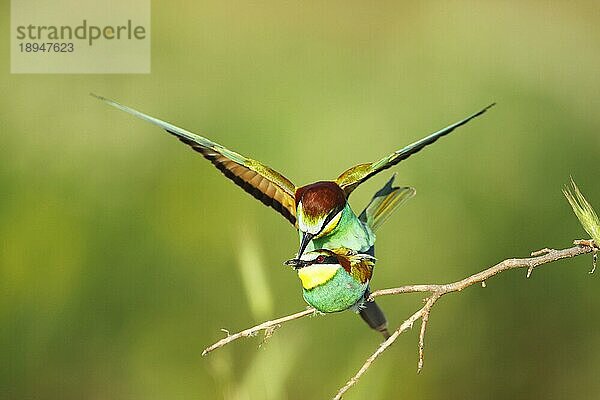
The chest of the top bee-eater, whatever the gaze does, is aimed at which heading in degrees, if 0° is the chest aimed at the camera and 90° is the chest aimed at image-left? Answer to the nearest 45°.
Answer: approximately 45°
